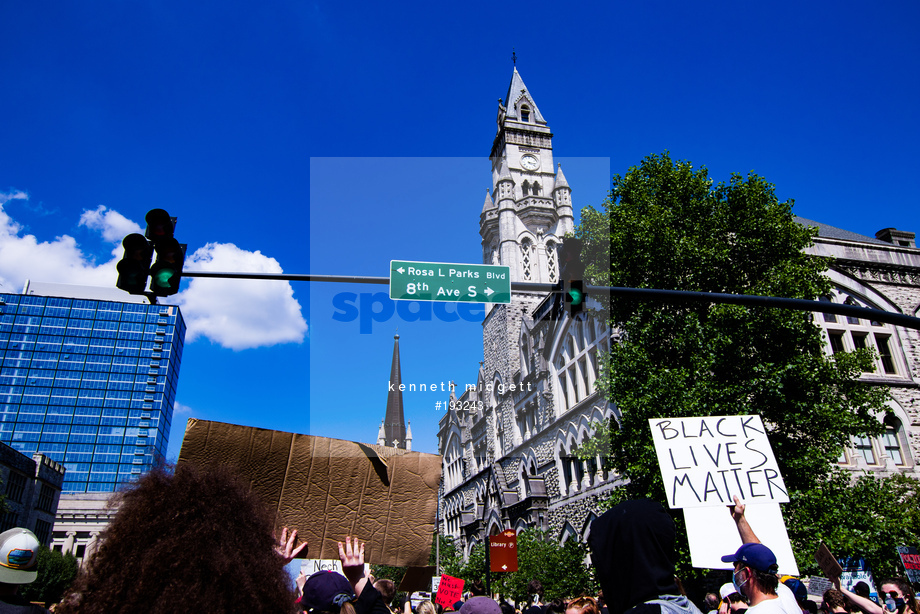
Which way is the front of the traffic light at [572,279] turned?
toward the camera

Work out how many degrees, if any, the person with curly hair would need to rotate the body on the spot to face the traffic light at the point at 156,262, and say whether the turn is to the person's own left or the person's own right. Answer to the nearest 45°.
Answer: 0° — they already face it

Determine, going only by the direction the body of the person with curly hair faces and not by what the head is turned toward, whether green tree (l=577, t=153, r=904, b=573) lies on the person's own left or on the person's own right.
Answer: on the person's own right

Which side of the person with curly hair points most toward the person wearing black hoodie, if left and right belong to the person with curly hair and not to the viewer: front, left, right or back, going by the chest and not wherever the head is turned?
right

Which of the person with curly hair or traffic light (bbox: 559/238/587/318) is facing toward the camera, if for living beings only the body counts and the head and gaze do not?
the traffic light

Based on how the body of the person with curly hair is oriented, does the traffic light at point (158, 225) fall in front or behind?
in front

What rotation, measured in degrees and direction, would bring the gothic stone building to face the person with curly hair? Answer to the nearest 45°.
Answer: approximately 45° to its left

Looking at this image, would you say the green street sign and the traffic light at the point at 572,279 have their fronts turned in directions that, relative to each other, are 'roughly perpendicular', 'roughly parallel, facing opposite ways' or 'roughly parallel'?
roughly parallel

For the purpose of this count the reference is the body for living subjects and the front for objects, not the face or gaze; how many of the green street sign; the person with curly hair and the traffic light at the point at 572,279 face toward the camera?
2

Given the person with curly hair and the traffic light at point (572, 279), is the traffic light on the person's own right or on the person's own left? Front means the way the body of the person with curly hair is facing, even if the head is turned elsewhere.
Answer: on the person's own right

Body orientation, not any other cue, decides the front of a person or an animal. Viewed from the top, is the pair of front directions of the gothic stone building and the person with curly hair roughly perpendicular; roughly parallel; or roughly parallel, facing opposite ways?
roughly perpendicular

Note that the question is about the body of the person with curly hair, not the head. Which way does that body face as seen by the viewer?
away from the camera

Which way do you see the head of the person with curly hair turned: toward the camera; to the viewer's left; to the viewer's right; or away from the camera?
away from the camera

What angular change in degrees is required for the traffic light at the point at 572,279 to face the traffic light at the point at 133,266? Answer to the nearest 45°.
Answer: approximately 45° to its right

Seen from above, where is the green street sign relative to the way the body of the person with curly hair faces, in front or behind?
in front

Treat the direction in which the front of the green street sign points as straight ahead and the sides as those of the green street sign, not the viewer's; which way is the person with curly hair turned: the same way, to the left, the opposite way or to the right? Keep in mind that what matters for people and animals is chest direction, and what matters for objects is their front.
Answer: the opposite way

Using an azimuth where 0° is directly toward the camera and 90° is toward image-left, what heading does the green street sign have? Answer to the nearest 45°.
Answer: approximately 0°

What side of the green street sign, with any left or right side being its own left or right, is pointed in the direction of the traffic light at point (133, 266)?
right

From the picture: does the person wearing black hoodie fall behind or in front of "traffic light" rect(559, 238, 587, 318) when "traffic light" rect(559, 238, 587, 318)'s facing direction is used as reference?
in front

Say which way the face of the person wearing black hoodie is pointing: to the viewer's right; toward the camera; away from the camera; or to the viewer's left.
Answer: away from the camera

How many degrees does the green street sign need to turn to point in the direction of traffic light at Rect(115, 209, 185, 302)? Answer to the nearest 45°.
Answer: approximately 90° to its right
